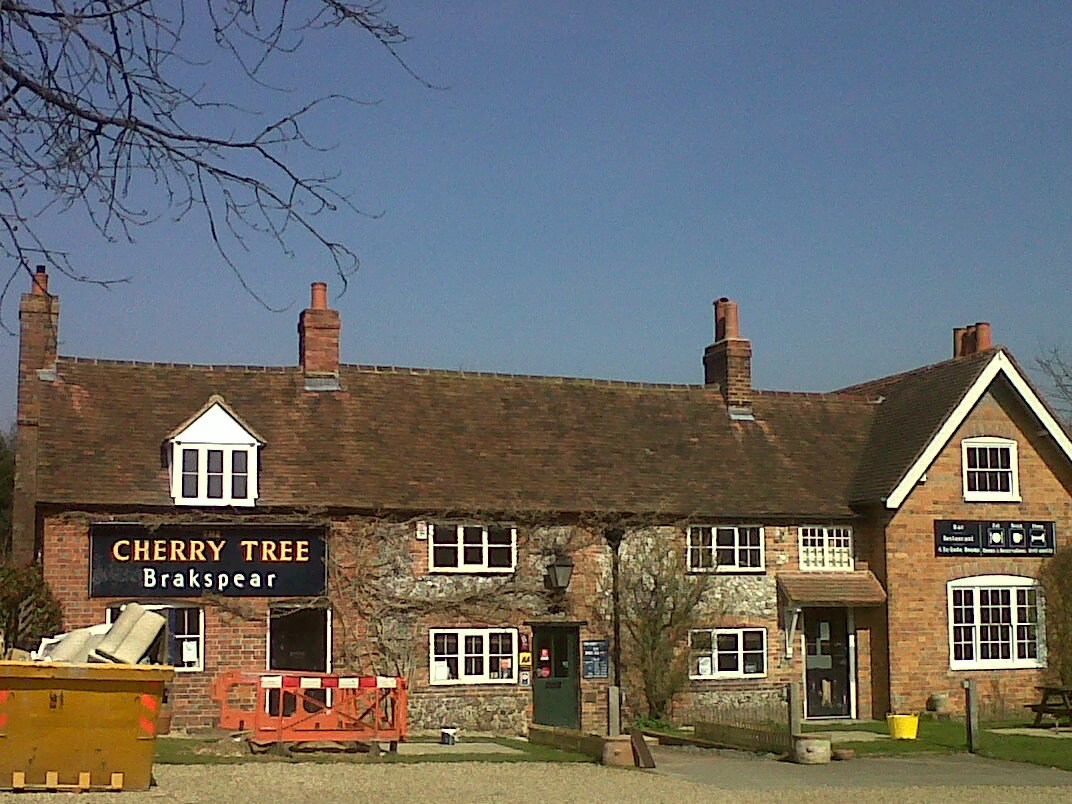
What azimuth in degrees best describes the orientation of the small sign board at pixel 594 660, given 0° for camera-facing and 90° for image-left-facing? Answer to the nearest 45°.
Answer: approximately 0°

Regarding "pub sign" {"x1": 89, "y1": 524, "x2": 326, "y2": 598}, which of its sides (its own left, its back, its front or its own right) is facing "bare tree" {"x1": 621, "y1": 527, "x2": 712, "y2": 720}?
left

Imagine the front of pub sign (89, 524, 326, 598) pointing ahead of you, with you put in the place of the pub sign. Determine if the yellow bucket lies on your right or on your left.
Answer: on your left

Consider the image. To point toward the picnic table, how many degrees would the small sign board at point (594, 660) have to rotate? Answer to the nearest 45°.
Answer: approximately 90° to its left

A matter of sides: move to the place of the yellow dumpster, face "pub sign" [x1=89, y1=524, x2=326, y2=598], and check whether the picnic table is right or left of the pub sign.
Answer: right

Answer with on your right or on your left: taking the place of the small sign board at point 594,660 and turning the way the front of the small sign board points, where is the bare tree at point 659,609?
on your left

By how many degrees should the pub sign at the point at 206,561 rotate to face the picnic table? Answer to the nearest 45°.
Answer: approximately 90° to its left

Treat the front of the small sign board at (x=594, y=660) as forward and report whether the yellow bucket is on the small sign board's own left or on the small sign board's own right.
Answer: on the small sign board's own left

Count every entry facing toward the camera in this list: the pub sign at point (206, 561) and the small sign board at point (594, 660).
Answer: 2

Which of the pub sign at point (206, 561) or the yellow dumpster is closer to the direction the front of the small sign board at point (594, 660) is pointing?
the yellow dumpster

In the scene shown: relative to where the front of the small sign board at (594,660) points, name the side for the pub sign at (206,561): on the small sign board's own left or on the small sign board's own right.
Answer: on the small sign board's own right

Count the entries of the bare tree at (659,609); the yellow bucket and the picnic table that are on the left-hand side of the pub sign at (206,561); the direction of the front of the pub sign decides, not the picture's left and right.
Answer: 3

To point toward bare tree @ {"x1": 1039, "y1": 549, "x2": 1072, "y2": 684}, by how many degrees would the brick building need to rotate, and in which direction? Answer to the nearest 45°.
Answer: approximately 90° to its left
